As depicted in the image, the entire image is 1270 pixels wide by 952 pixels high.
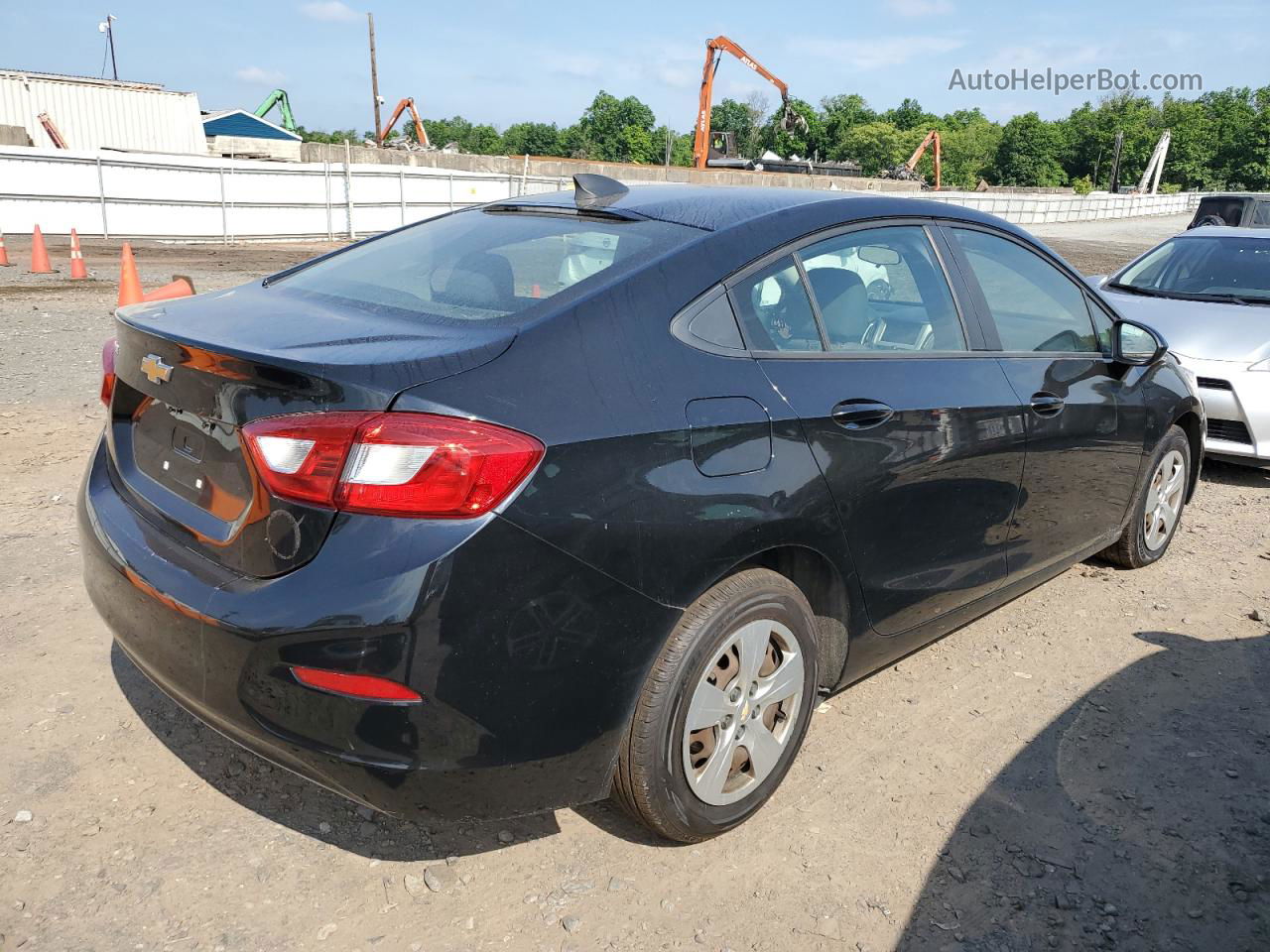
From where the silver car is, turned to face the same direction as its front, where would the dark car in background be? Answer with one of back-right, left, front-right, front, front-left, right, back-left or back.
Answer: back-right

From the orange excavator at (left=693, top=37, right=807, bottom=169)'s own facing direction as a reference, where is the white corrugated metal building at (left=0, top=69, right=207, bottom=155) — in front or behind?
behind

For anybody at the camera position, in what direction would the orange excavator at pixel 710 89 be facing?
facing to the right of the viewer

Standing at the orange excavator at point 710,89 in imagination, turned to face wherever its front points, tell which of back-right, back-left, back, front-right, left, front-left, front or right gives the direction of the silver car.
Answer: right

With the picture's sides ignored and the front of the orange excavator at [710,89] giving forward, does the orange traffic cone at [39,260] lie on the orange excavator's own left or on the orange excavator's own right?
on the orange excavator's own right

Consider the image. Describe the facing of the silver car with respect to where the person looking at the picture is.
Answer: facing the viewer and to the left of the viewer

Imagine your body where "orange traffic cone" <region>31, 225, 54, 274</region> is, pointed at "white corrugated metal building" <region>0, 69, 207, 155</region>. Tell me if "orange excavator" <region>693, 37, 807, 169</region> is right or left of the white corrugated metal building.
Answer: right

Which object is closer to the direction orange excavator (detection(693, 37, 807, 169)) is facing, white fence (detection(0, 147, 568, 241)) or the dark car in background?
the dark car in background

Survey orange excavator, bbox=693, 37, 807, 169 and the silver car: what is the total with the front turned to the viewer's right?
1

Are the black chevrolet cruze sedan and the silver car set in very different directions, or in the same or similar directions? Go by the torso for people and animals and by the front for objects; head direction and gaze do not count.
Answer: very different directions

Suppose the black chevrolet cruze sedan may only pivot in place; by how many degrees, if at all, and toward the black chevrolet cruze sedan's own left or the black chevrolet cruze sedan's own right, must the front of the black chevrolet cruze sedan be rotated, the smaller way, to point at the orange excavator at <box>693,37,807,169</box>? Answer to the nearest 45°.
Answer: approximately 45° to the black chevrolet cruze sedan's own left

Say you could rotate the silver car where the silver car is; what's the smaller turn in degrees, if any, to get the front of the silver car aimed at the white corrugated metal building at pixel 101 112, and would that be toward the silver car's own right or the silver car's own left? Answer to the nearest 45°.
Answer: approximately 90° to the silver car's own right

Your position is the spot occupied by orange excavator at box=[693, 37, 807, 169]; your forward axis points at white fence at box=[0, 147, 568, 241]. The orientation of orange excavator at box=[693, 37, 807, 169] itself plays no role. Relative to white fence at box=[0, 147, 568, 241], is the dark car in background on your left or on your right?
left

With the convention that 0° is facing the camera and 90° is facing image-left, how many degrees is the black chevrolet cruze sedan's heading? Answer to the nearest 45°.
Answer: approximately 225°

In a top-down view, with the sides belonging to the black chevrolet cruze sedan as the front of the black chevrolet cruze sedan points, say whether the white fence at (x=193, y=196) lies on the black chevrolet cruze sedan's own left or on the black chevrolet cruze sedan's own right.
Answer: on the black chevrolet cruze sedan's own left

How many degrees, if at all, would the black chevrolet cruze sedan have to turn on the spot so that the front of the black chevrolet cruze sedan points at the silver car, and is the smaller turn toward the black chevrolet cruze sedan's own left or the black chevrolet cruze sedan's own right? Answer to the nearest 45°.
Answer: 0° — it already faces it

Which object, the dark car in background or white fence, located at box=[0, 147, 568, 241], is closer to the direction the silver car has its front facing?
the white fence
